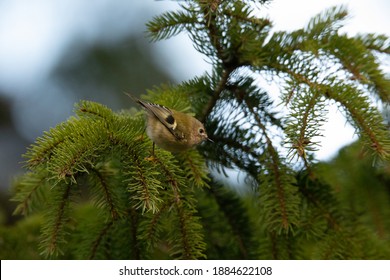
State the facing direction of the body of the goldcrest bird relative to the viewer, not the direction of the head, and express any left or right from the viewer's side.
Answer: facing to the right of the viewer
